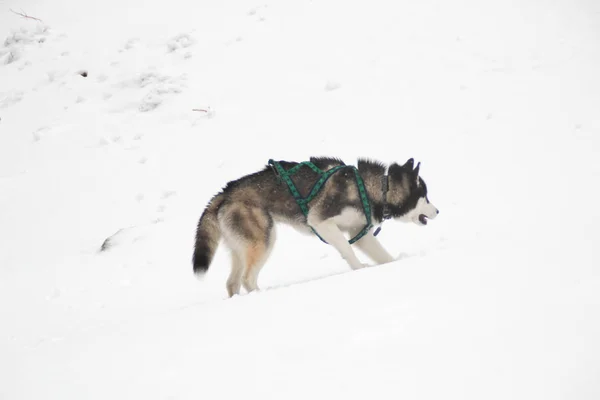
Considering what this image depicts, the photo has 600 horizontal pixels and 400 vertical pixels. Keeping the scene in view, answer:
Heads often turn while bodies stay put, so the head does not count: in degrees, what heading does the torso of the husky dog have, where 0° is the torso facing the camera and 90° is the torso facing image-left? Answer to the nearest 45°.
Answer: approximately 270°
